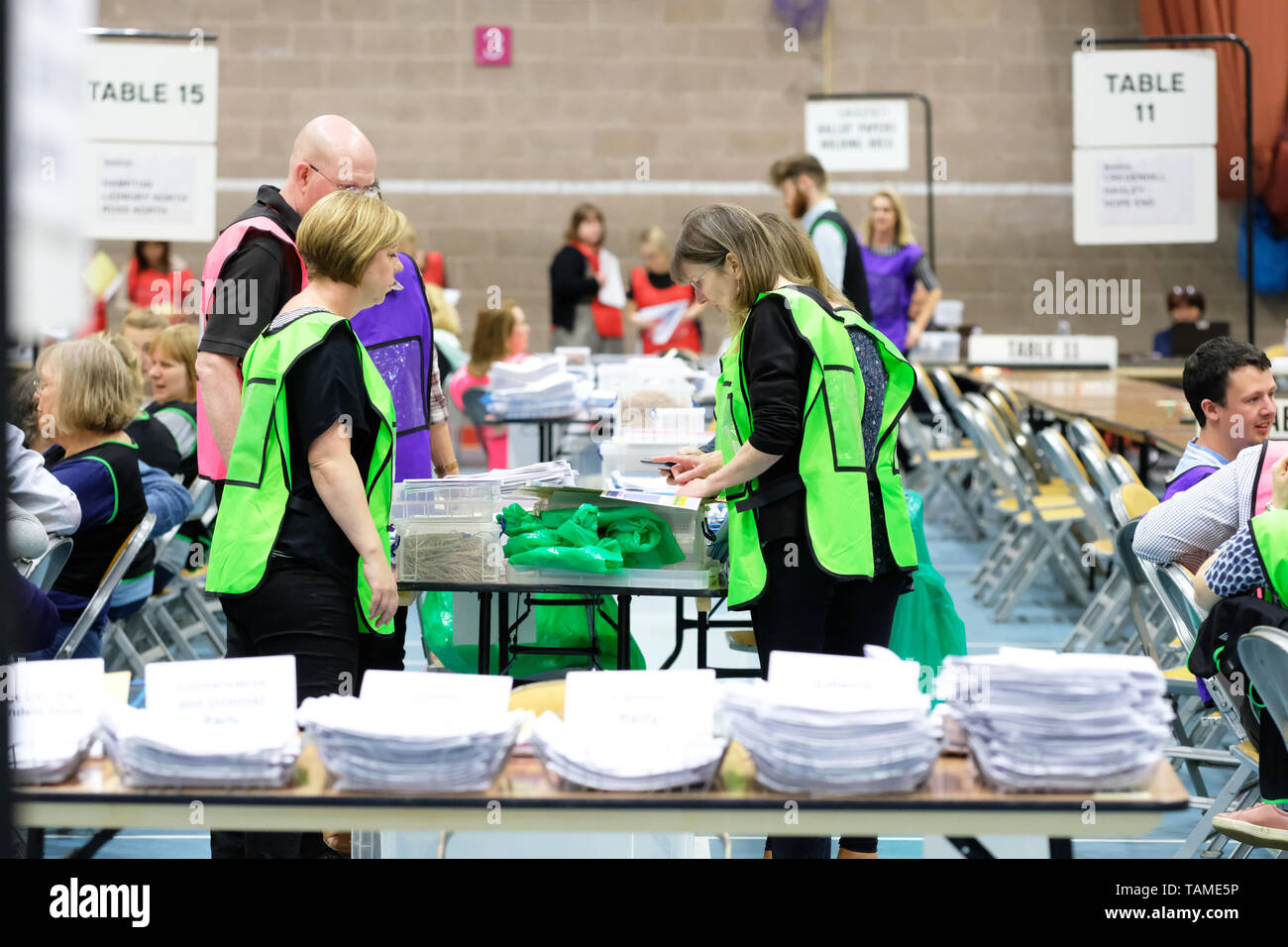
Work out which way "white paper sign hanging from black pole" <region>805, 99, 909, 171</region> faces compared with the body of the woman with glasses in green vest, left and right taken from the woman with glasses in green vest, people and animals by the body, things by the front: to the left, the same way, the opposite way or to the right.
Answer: to the left

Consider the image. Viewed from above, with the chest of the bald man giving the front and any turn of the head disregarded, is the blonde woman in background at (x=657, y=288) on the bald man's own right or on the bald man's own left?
on the bald man's own left

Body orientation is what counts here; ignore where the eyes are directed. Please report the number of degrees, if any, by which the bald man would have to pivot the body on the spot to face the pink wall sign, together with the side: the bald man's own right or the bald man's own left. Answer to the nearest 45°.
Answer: approximately 90° to the bald man's own left

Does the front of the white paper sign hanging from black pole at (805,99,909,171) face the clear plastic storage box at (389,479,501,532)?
yes

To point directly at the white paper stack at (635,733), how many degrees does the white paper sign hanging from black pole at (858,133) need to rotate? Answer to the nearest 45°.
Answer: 0° — it already faces it

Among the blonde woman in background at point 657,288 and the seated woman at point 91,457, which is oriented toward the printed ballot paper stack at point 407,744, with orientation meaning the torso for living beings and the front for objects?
the blonde woman in background

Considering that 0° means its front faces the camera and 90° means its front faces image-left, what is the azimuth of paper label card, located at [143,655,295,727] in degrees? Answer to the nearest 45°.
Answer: approximately 0°

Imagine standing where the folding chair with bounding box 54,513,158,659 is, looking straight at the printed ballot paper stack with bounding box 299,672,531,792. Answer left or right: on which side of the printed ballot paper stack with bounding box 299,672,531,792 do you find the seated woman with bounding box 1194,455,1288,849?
left

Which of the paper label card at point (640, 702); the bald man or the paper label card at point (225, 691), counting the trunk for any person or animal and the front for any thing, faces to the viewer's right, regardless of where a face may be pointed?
the bald man

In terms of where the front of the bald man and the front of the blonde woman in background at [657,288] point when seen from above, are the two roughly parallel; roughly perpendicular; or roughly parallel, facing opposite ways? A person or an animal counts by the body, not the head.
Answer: roughly perpendicular

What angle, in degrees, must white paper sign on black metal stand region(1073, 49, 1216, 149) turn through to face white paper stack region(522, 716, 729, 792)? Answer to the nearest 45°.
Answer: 0° — it already faces it

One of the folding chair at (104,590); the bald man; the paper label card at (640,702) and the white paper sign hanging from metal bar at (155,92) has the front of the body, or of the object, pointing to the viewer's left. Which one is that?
the folding chair

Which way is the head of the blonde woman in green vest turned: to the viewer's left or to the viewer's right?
to the viewer's right
